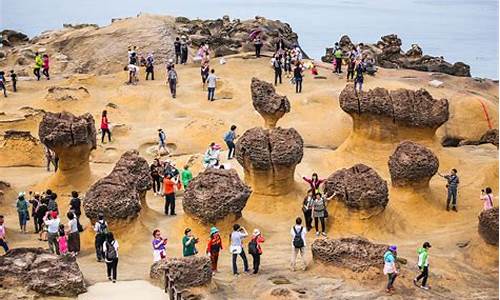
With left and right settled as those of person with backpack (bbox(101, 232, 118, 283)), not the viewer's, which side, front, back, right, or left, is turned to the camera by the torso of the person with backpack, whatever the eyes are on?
back

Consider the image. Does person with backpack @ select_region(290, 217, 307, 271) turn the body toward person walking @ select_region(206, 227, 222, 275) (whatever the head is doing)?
no

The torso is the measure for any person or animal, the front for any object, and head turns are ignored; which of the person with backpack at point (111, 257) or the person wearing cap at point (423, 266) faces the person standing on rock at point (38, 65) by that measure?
the person with backpack

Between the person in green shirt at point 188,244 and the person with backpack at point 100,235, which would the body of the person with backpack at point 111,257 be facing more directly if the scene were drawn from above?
the person with backpack

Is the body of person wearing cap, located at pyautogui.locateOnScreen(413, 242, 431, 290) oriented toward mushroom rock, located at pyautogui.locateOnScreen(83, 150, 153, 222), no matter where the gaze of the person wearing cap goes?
no

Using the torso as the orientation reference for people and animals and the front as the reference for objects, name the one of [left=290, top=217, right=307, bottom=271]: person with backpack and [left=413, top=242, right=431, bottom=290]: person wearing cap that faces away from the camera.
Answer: the person with backpack

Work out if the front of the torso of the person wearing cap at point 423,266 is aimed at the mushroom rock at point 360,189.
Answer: no

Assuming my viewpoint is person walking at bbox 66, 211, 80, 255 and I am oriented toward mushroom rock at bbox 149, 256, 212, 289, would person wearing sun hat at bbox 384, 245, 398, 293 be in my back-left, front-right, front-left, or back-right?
front-left

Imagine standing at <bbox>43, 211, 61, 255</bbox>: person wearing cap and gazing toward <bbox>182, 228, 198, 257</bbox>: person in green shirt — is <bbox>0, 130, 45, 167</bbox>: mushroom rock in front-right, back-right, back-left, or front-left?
back-left

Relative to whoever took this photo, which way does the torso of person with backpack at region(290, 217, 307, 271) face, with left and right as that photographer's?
facing away from the viewer

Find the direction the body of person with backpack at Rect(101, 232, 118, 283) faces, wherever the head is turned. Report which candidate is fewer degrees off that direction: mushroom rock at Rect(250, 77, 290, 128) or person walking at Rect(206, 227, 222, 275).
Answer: the mushroom rock

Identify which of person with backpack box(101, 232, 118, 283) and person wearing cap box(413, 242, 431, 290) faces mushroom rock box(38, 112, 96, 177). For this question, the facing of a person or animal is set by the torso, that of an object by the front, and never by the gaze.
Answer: the person with backpack
